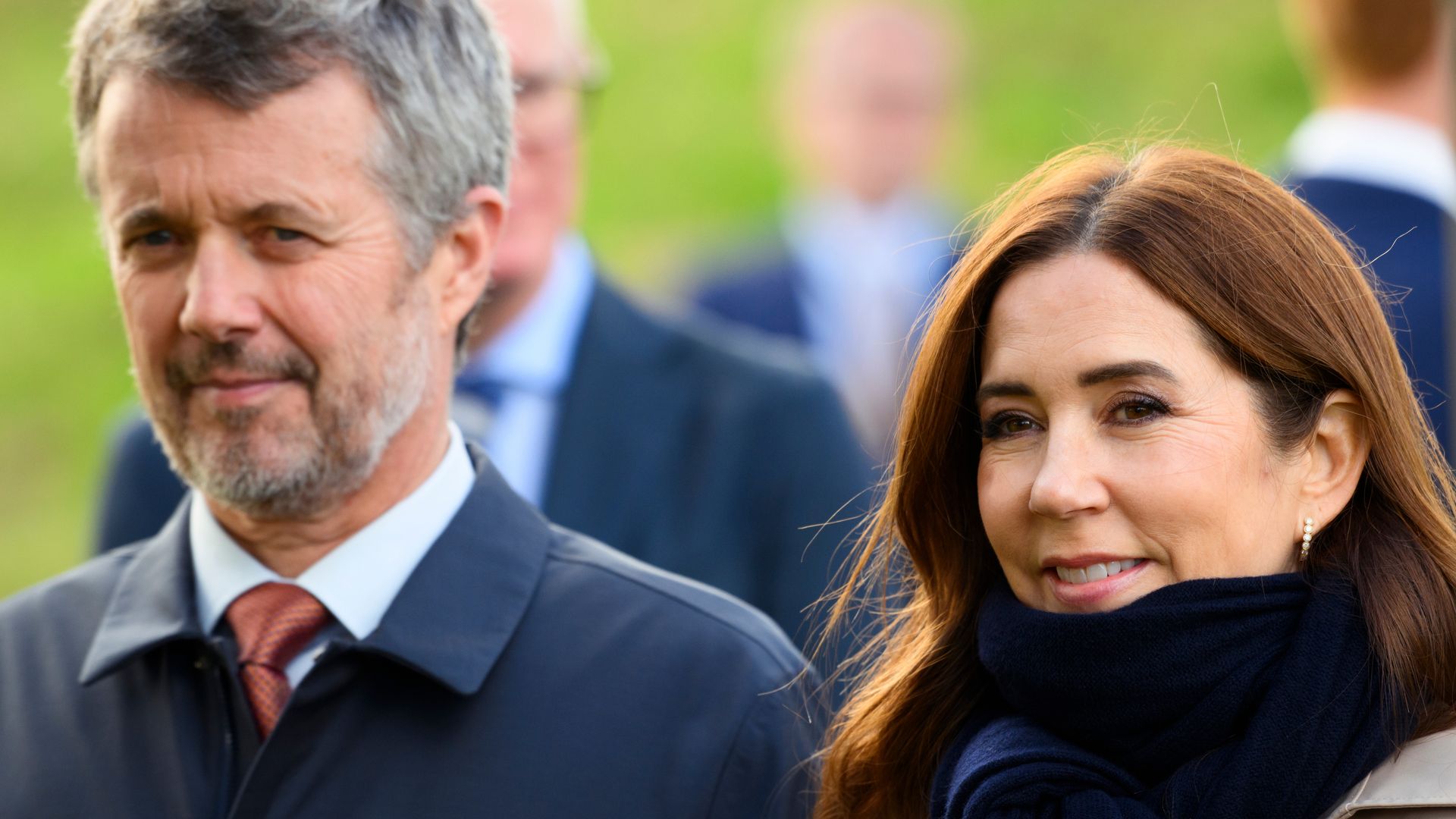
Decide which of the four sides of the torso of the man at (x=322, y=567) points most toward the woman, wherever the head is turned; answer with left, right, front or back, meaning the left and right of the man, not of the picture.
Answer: left

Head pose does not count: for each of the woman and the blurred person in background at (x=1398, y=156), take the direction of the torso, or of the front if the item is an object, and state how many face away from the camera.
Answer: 1

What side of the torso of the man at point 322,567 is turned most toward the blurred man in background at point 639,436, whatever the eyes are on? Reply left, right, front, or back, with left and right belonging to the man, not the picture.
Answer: back

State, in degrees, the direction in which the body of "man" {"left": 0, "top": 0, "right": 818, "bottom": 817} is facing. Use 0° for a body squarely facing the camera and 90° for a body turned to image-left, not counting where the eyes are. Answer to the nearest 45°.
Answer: approximately 45°

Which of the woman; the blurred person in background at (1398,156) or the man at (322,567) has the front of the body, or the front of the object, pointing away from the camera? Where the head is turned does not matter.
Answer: the blurred person in background

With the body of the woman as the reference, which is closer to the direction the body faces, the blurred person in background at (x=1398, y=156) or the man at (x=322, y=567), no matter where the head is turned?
the man

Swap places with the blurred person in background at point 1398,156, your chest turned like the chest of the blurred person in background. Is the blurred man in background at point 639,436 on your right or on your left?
on your left

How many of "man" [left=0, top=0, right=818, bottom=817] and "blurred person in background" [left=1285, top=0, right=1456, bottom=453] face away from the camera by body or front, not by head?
1

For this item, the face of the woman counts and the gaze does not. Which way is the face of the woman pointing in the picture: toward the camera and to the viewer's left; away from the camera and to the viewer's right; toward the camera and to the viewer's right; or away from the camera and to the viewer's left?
toward the camera and to the viewer's left

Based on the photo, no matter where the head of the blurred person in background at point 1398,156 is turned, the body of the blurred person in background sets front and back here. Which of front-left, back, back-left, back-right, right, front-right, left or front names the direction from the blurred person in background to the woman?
back

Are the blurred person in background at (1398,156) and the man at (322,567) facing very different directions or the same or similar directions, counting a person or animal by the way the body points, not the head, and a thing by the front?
very different directions

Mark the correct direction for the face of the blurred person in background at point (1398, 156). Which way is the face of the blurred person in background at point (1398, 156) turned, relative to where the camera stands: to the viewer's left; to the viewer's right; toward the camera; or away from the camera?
away from the camera

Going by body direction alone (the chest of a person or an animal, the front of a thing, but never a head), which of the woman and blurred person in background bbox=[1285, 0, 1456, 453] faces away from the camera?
the blurred person in background

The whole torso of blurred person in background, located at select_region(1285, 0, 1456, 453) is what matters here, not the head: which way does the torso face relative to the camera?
away from the camera
